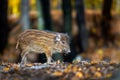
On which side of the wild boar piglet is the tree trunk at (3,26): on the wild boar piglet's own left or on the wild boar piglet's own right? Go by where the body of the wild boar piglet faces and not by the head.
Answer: on the wild boar piglet's own left

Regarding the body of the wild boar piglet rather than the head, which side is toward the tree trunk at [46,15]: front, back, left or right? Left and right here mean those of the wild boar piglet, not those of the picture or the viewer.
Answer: left

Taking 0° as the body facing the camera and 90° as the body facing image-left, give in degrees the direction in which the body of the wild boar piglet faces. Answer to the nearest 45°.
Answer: approximately 270°

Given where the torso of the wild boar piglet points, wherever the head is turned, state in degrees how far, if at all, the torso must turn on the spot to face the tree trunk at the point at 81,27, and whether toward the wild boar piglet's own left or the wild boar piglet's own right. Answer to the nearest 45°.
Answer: approximately 90° to the wild boar piglet's own left

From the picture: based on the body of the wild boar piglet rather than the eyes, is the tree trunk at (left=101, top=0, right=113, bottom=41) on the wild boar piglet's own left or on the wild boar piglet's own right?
on the wild boar piglet's own left
